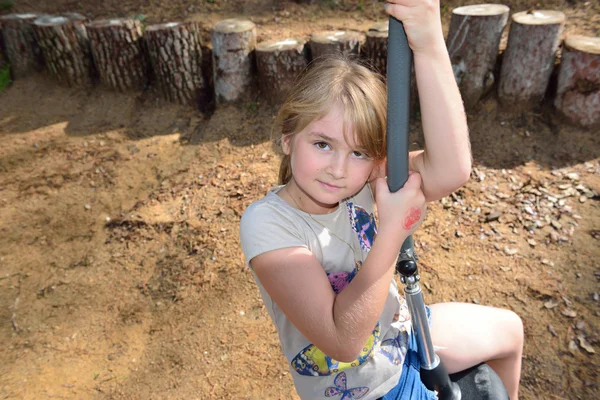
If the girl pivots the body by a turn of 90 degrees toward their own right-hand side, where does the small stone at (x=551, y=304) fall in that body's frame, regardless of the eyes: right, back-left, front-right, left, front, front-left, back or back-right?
back

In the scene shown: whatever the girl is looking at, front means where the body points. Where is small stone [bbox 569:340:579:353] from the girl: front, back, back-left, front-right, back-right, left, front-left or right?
left

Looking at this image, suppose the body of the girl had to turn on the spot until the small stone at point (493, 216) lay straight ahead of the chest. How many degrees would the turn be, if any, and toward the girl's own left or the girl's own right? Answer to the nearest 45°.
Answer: approximately 90° to the girl's own left

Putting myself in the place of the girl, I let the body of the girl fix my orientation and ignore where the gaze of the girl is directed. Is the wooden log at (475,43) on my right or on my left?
on my left

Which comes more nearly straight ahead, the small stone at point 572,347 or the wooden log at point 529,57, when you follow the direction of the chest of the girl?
the small stone

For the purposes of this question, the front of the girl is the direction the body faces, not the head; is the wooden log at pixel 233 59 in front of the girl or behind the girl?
behind

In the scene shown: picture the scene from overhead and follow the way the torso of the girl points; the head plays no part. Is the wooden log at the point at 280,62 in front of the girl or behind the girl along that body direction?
behind

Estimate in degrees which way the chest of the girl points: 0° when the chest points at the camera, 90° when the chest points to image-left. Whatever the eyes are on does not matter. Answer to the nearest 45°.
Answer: approximately 315°

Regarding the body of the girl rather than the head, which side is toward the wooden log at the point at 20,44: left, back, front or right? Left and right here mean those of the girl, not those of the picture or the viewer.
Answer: back

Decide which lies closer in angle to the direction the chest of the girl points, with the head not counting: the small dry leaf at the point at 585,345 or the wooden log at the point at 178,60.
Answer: the small dry leaf

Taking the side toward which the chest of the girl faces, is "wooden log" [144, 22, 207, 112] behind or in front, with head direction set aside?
behind

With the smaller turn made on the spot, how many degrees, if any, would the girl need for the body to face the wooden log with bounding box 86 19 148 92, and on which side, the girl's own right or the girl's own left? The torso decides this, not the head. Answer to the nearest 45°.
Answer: approximately 180°
